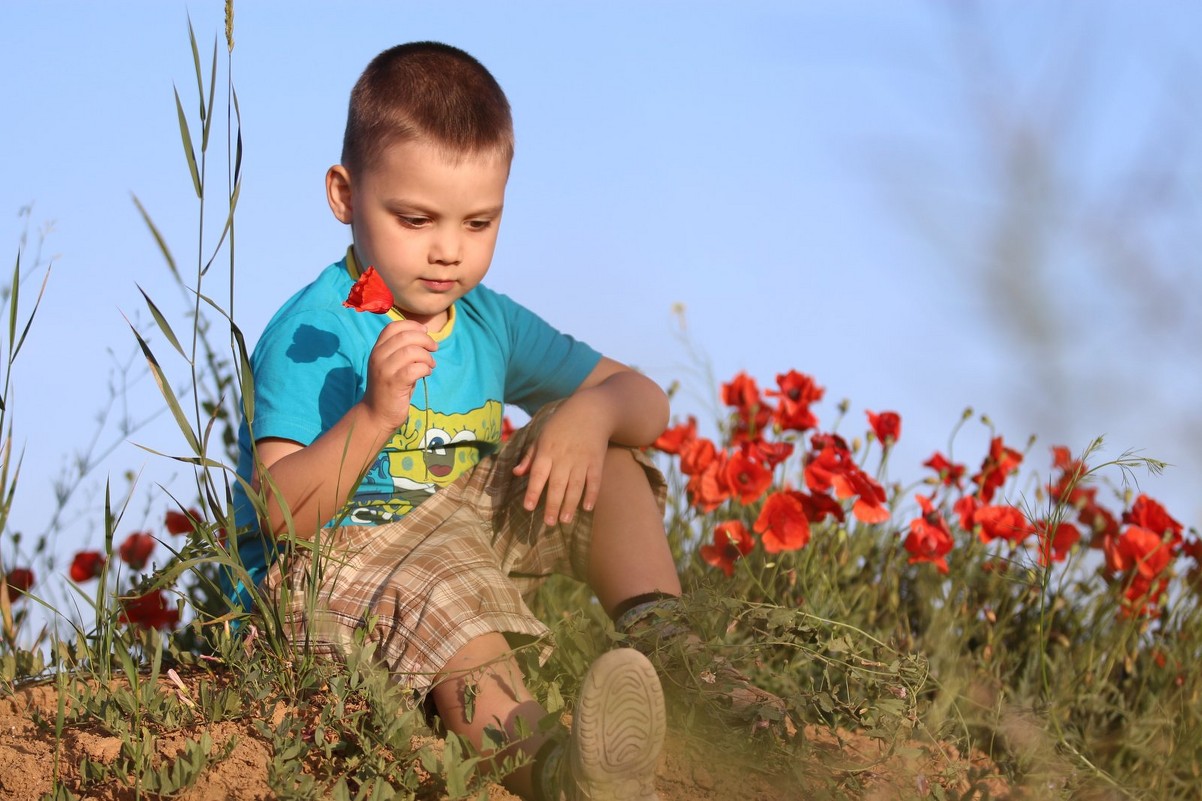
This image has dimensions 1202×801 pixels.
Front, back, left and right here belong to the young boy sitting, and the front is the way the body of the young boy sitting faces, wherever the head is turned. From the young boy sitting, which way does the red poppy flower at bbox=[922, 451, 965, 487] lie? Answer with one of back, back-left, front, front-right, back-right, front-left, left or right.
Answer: left

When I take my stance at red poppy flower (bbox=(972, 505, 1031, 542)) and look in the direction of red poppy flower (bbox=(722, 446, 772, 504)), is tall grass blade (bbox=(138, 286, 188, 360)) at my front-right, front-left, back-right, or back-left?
front-left

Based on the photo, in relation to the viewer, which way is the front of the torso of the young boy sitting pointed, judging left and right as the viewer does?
facing the viewer and to the right of the viewer

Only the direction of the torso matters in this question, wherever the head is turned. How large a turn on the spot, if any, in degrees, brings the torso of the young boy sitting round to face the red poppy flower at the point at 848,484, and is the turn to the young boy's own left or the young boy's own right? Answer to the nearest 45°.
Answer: approximately 90° to the young boy's own left

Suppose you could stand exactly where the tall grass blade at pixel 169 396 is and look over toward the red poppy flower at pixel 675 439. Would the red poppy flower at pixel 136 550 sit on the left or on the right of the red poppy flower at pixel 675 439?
left

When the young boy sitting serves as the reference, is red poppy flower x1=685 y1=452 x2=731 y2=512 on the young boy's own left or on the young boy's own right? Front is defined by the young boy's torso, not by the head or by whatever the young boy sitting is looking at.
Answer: on the young boy's own left

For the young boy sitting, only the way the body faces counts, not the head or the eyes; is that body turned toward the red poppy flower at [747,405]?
no

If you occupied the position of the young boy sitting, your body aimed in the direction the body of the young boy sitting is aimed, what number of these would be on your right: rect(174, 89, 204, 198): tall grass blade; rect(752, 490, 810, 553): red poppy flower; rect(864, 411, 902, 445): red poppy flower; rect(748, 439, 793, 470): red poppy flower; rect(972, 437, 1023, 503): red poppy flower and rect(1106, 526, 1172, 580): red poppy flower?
1

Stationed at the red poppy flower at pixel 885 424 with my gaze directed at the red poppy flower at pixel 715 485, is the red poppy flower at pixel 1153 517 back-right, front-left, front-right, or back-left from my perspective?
back-left

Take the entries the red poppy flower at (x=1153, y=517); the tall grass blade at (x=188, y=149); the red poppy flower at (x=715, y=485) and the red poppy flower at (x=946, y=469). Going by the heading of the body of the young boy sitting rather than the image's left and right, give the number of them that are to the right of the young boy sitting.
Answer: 1

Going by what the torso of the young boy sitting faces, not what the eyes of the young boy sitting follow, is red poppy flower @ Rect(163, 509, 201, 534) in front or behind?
behind

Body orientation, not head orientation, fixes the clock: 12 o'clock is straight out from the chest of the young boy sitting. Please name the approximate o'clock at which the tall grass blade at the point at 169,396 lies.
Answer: The tall grass blade is roughly at 3 o'clock from the young boy sitting.

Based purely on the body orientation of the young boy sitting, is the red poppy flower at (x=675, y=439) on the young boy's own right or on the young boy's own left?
on the young boy's own left

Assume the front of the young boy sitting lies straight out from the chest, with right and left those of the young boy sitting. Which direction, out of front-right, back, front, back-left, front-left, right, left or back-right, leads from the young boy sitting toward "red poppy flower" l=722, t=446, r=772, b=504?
left
